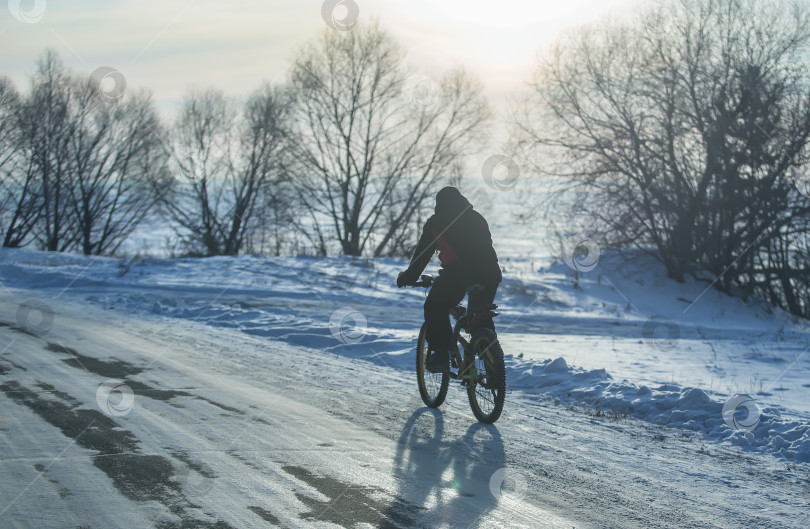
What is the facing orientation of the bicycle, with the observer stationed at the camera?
facing away from the viewer and to the left of the viewer

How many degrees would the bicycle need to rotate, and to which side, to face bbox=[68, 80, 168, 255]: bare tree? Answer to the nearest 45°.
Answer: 0° — it already faces it

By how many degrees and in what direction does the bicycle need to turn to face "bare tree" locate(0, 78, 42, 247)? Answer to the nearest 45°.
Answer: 0° — it already faces it
